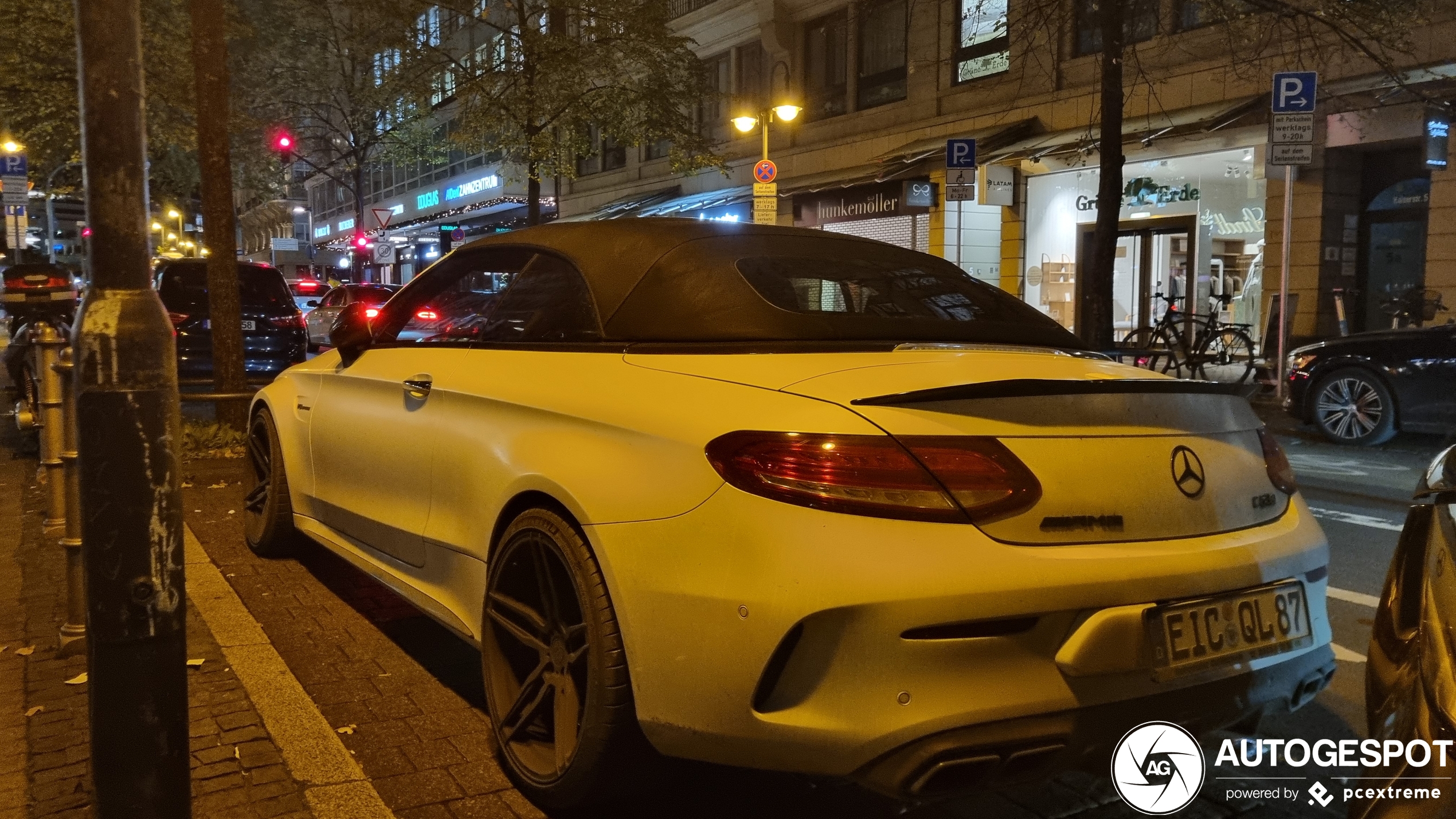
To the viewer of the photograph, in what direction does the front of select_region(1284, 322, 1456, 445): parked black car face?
facing to the left of the viewer

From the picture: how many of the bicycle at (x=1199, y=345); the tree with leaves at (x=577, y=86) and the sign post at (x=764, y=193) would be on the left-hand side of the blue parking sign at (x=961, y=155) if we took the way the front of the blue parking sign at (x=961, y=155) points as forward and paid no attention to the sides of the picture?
1

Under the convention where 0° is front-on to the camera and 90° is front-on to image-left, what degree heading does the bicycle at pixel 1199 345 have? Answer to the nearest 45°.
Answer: approximately 90°

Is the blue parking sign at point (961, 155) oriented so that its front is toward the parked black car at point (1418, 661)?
yes

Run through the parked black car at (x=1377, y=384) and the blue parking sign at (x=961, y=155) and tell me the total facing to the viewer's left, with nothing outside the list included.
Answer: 1

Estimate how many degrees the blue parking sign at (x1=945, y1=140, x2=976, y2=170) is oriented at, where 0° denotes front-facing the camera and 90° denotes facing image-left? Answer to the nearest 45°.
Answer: approximately 0°

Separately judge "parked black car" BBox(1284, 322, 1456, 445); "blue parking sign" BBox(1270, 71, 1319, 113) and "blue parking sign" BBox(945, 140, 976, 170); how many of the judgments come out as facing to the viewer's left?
1
